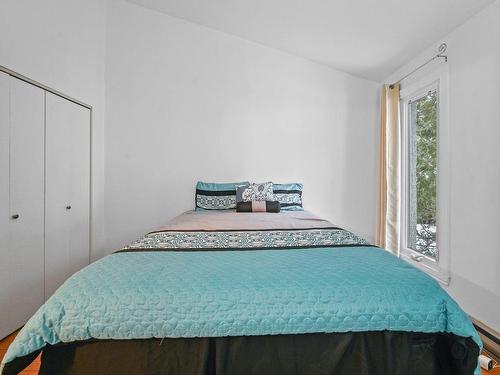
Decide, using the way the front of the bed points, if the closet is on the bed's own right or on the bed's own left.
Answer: on the bed's own right

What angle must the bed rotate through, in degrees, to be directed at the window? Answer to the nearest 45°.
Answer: approximately 135° to its left

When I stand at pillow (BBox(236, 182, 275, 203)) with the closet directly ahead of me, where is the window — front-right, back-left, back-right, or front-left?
back-left

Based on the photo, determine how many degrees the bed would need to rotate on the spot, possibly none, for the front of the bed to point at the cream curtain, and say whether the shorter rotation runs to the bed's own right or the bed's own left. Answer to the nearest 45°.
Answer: approximately 135° to the bed's own left

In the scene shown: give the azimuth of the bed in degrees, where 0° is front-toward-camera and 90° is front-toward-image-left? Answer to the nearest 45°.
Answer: approximately 0°

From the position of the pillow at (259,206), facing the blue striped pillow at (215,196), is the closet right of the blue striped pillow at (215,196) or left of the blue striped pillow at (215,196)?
left
